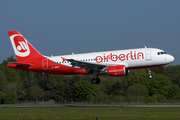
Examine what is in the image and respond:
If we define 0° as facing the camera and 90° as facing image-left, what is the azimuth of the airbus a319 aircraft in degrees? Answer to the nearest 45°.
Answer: approximately 270°
